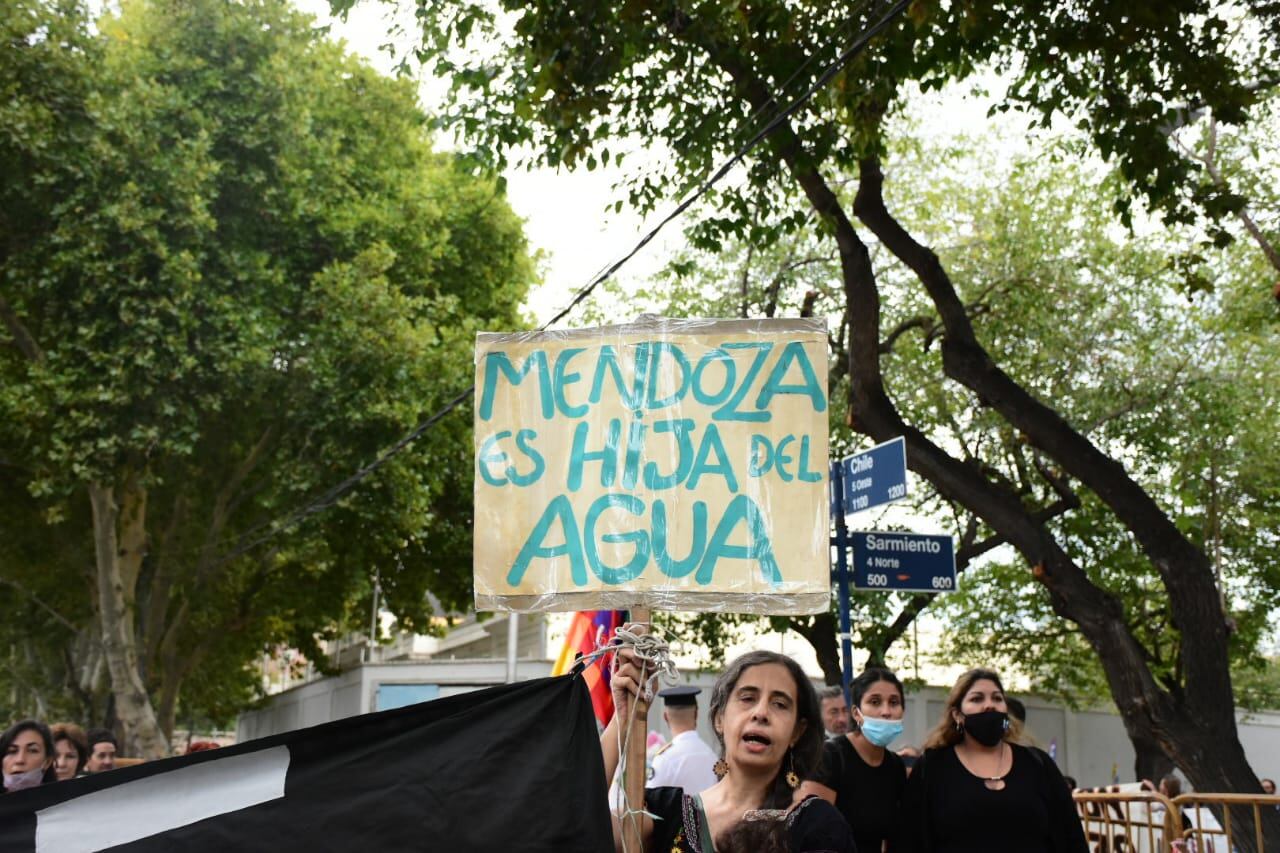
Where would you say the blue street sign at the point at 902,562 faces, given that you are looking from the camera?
facing the viewer

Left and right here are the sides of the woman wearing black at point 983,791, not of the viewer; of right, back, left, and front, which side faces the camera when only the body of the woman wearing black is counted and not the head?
front

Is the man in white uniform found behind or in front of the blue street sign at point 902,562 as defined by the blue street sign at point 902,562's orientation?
in front

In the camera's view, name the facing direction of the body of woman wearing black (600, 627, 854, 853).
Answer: toward the camera

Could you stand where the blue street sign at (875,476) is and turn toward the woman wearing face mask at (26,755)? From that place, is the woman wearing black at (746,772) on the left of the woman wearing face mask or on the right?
left

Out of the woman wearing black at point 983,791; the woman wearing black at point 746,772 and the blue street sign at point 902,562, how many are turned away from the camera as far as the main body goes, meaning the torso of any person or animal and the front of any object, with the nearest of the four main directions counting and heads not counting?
0

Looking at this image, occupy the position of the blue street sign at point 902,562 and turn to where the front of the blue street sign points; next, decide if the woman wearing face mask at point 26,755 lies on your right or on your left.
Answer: on your right

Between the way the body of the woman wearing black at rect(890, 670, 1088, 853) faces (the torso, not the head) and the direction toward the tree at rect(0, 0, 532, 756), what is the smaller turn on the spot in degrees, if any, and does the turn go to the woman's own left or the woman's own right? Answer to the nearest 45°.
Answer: approximately 135° to the woman's own right

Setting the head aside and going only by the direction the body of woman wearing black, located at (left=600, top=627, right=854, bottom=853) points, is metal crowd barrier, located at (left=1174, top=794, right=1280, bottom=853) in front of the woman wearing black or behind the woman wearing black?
behind

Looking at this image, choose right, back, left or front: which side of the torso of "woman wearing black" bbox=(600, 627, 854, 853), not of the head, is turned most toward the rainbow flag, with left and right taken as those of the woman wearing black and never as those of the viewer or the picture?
back
